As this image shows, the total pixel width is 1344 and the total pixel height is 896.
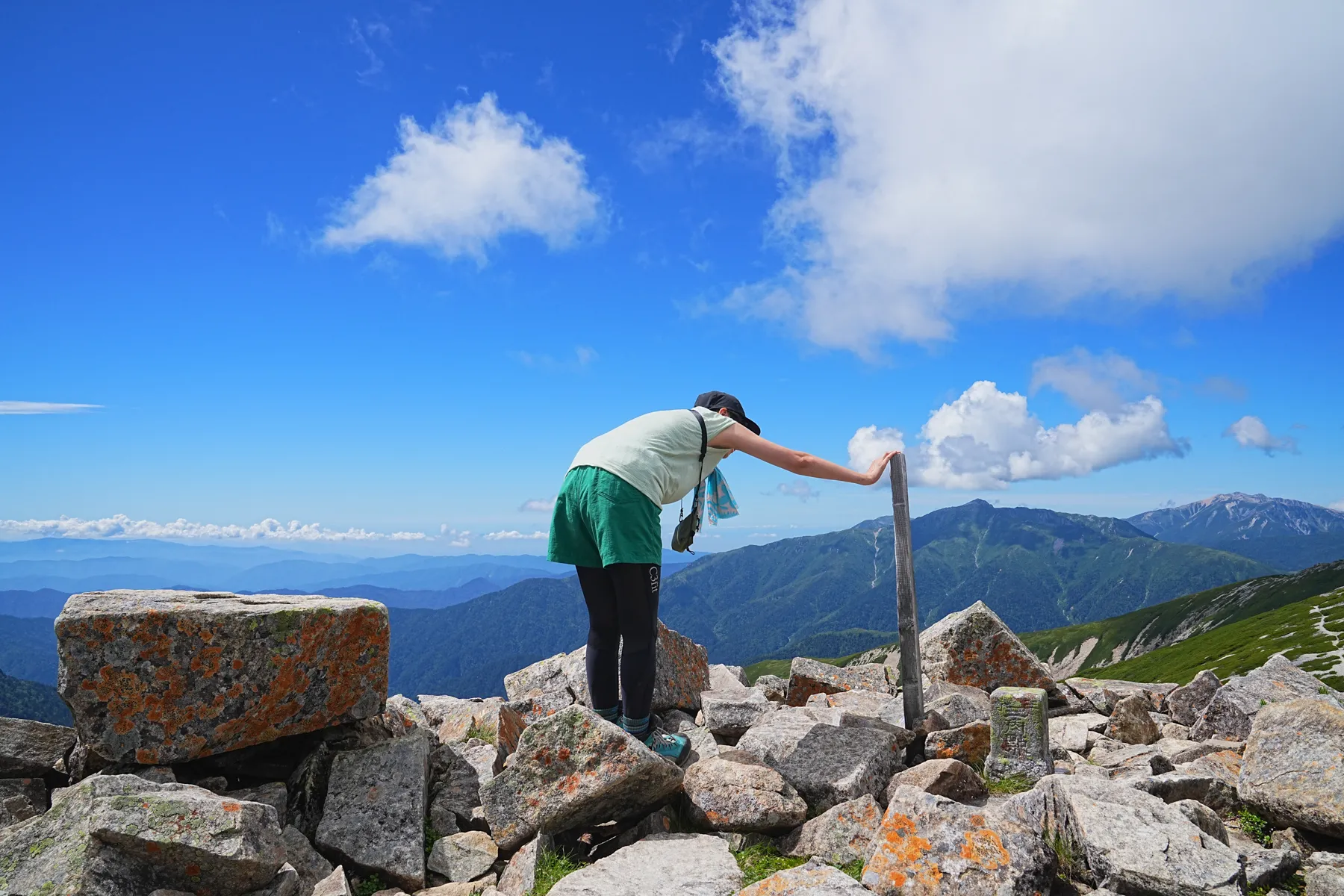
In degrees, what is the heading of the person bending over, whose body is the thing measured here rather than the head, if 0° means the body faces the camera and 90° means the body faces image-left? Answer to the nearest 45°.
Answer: approximately 270°

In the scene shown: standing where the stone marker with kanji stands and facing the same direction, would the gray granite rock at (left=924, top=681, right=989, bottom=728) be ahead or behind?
behind

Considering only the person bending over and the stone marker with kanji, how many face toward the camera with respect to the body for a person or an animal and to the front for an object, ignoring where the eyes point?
1

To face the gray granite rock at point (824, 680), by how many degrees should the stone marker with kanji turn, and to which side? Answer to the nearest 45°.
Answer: approximately 135° to its right

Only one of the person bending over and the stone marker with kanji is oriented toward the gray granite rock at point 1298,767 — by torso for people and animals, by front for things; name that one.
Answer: the person bending over

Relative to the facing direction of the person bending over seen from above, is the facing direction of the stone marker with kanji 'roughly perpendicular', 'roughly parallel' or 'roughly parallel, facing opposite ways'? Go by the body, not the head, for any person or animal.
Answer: roughly perpendicular

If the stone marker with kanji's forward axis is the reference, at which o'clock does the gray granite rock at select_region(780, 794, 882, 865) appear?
The gray granite rock is roughly at 1 o'clock from the stone marker with kanji.
